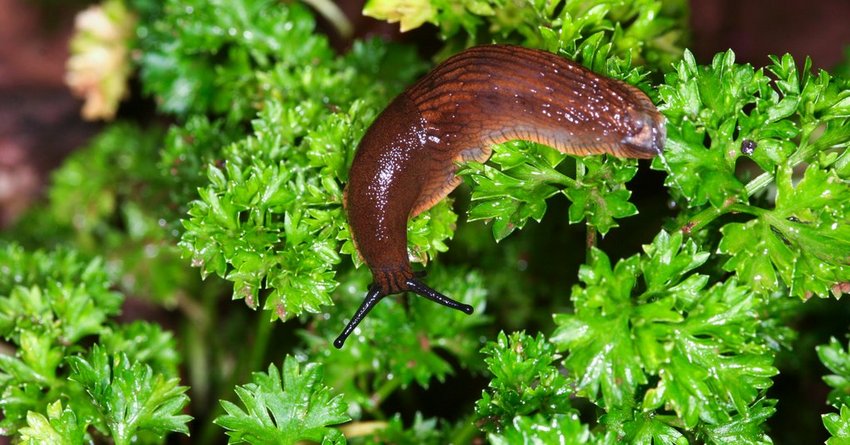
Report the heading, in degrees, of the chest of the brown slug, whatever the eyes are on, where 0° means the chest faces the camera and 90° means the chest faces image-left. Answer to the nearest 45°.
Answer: approximately 0°
